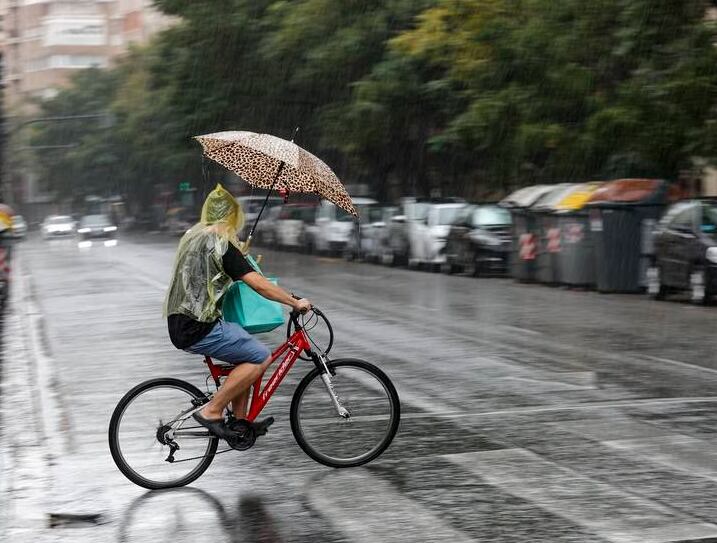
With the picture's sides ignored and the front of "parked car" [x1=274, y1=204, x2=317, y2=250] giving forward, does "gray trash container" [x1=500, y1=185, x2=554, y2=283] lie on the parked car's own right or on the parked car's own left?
on the parked car's own left

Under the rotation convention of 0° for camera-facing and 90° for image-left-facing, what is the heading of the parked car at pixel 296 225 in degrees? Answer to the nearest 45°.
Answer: approximately 45°

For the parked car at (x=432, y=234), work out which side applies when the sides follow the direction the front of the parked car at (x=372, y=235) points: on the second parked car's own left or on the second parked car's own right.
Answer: on the second parked car's own left

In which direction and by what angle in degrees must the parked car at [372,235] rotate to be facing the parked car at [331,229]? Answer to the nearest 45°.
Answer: approximately 135° to its right

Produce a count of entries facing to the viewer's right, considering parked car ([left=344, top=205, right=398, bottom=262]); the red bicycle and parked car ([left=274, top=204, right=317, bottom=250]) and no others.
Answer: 1

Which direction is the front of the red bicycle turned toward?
to the viewer's right

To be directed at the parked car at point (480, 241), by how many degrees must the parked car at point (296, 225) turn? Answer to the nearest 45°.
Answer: approximately 45° to its left

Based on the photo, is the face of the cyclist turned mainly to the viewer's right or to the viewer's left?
to the viewer's right

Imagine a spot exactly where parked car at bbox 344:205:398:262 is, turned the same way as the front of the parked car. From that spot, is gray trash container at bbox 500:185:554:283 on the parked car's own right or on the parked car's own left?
on the parked car's own left

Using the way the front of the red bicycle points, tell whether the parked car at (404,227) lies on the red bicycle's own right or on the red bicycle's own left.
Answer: on the red bicycle's own left

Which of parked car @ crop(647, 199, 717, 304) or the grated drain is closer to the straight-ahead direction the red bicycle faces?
the parked car

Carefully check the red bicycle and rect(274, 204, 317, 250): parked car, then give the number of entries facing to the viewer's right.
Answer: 1

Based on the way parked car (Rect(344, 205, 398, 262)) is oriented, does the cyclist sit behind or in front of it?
in front

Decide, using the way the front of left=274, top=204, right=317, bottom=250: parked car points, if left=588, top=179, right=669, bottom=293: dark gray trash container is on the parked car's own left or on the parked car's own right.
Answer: on the parked car's own left
